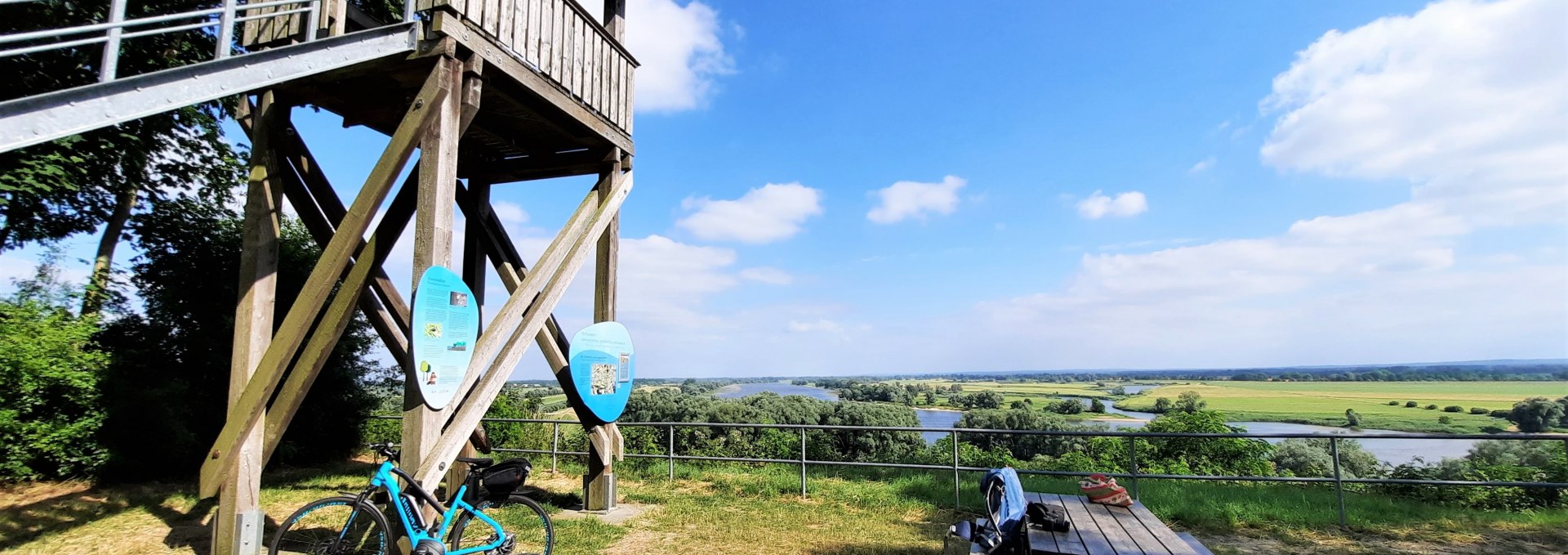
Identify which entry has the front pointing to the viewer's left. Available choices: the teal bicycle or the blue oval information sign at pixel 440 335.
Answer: the teal bicycle

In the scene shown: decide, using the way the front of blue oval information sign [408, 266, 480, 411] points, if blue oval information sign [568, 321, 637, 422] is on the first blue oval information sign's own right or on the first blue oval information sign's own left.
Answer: on the first blue oval information sign's own left

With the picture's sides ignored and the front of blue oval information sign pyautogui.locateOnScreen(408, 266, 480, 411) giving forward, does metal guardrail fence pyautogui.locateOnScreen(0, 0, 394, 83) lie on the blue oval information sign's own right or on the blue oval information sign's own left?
on the blue oval information sign's own right

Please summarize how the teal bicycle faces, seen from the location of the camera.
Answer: facing to the left of the viewer

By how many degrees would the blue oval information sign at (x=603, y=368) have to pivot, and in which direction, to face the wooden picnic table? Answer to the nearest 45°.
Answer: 0° — it already faces it

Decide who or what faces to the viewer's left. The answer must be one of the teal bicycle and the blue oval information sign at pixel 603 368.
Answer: the teal bicycle

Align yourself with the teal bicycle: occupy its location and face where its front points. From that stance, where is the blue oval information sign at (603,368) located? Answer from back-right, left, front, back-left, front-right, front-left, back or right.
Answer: back-right

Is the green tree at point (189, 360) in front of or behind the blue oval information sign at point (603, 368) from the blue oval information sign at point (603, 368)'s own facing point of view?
behind

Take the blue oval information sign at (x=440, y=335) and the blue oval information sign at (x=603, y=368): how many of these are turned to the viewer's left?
0

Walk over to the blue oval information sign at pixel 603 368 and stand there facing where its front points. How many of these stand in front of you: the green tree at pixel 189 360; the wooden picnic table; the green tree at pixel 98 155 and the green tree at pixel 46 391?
1

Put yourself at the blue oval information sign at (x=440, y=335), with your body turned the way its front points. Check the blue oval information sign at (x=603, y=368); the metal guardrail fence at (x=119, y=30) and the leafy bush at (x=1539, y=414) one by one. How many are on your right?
1
